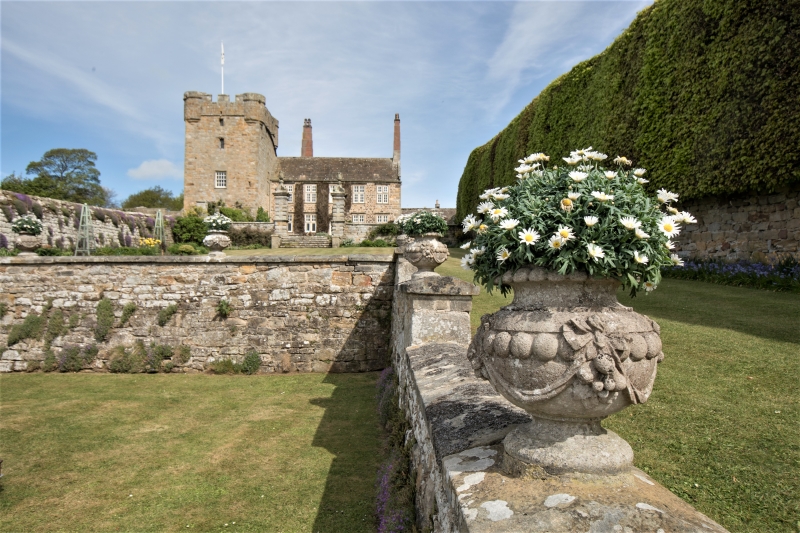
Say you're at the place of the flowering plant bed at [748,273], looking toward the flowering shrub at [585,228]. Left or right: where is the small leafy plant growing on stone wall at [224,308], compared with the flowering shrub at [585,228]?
right

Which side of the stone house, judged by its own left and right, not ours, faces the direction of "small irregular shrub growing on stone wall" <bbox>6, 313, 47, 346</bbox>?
front

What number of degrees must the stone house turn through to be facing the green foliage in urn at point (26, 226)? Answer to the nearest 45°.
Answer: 0° — it already faces it

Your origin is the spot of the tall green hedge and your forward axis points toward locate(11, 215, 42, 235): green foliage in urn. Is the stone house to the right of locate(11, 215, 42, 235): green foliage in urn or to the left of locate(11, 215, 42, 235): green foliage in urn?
right

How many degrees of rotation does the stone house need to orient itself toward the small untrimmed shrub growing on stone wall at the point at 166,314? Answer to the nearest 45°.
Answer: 0° — it already faces it

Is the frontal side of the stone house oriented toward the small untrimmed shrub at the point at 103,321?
yes

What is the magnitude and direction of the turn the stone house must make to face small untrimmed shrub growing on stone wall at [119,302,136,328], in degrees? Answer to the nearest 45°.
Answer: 0° — it already faces it

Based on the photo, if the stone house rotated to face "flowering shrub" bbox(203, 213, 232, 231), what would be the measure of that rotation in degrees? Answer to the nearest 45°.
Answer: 0° — it already faces it

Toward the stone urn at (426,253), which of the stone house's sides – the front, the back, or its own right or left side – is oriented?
front

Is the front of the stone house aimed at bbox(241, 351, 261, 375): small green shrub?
yes

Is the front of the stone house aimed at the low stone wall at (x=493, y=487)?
yes
